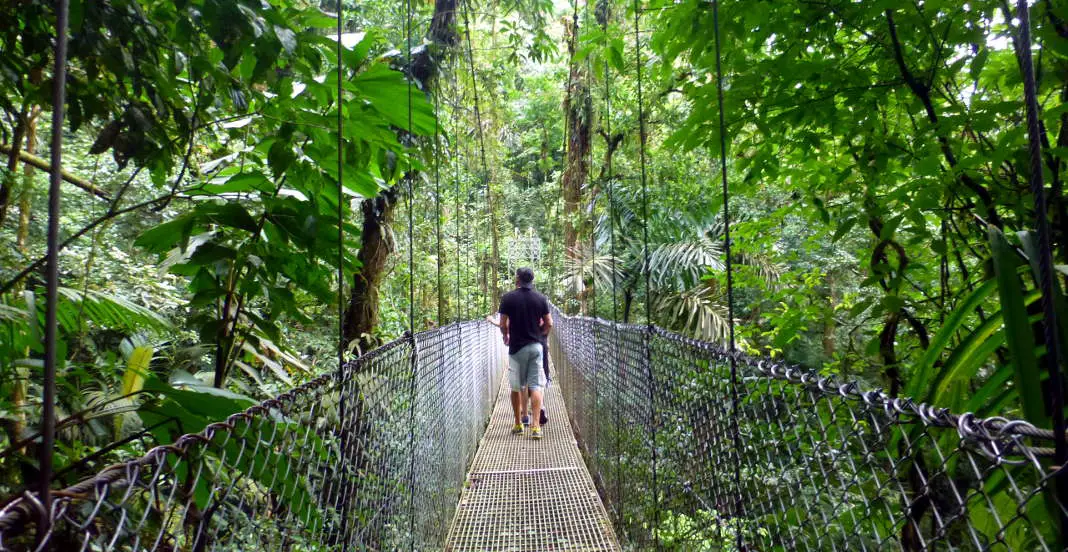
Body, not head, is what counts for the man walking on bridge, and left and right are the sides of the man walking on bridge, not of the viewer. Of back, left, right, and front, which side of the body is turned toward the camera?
back

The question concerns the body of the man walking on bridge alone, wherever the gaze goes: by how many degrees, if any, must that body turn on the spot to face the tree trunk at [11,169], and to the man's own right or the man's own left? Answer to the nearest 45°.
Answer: approximately 90° to the man's own left
